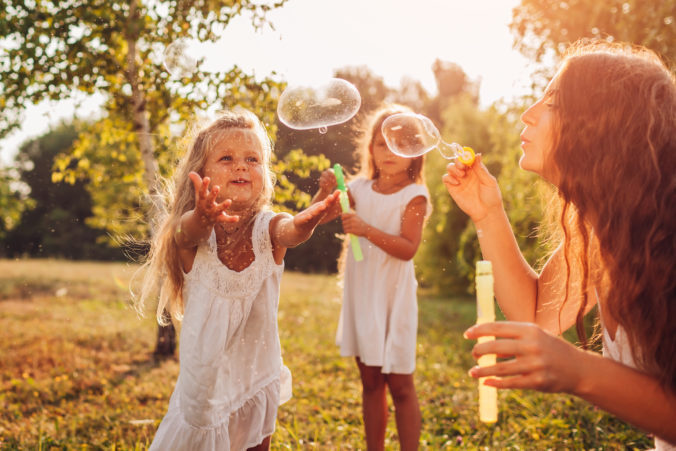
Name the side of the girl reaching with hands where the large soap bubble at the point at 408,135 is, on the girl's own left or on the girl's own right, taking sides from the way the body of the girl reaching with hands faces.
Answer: on the girl's own left

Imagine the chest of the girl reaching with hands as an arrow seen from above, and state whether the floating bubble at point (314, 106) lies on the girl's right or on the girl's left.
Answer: on the girl's left

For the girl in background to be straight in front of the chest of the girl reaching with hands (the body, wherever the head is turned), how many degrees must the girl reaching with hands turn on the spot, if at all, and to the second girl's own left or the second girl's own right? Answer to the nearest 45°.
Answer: approximately 90° to the second girl's own left

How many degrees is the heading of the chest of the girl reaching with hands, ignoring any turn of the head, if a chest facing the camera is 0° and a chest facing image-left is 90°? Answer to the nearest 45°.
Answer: approximately 315°
